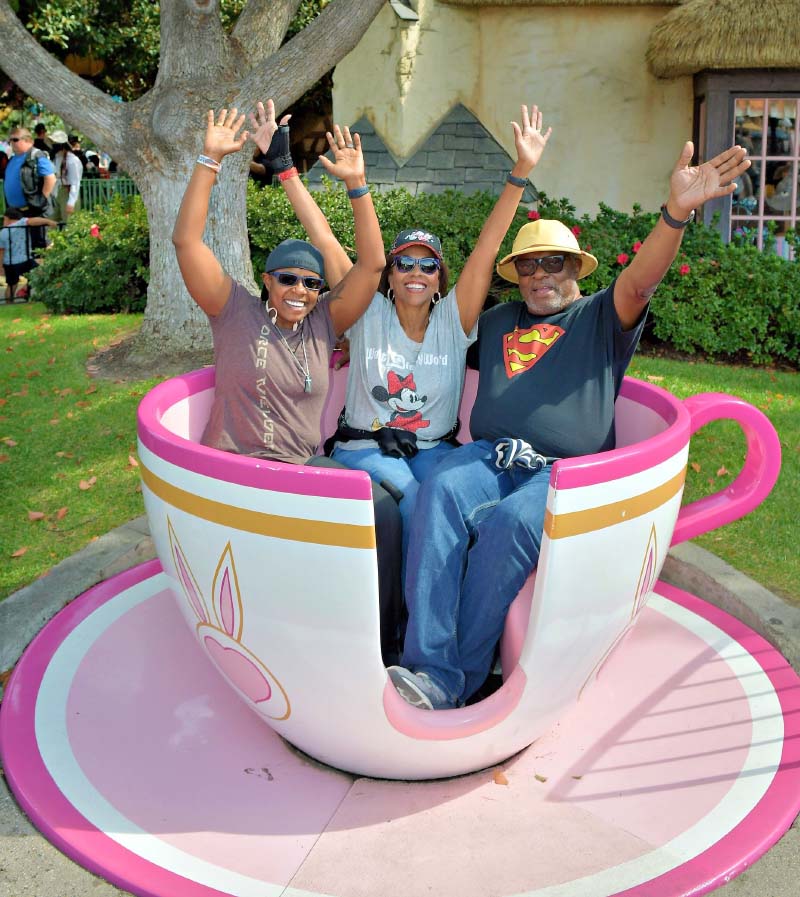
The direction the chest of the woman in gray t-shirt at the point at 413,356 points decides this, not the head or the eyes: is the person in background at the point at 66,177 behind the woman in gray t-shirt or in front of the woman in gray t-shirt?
behind

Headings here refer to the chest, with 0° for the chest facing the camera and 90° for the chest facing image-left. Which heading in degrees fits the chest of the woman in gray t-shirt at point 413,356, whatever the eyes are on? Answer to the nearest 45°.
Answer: approximately 0°

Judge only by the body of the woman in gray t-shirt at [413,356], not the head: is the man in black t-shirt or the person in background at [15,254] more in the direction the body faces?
the man in black t-shirt

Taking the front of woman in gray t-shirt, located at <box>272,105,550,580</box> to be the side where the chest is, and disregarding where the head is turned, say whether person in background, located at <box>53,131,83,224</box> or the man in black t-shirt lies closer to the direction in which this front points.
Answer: the man in black t-shirt

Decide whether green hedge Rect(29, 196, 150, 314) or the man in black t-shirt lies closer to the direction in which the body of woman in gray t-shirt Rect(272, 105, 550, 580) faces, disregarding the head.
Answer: the man in black t-shirt

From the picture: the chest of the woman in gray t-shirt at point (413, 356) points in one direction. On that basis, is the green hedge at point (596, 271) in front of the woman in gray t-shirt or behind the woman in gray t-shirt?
behind
